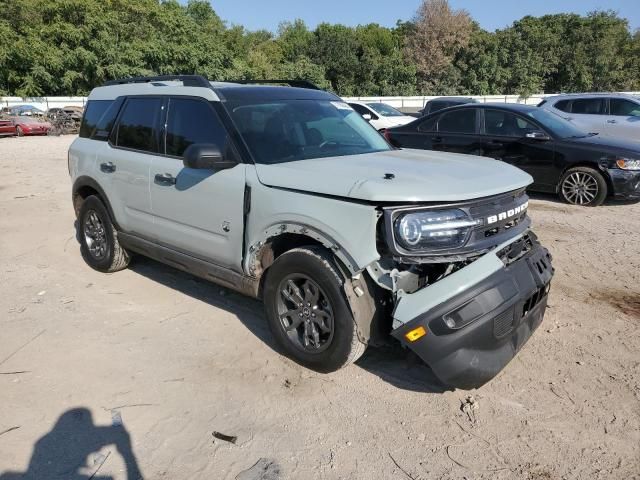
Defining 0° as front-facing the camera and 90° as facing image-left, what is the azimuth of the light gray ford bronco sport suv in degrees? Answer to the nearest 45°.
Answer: approximately 315°

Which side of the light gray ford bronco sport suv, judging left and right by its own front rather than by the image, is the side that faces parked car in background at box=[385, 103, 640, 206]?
left

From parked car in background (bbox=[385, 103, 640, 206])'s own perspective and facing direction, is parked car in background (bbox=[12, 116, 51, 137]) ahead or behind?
behind

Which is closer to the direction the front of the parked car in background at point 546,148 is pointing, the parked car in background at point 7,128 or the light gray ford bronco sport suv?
the light gray ford bronco sport suv

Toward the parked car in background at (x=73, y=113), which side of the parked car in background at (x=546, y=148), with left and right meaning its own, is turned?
back

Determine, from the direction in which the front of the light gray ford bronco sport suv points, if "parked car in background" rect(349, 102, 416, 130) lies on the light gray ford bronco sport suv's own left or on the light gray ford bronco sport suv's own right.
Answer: on the light gray ford bronco sport suv's own left

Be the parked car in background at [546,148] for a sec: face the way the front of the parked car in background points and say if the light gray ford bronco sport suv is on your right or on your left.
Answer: on your right

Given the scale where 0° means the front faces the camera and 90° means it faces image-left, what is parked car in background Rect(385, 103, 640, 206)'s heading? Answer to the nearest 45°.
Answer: approximately 315°
